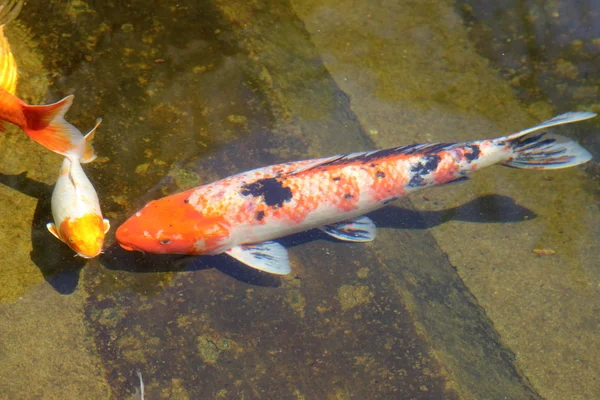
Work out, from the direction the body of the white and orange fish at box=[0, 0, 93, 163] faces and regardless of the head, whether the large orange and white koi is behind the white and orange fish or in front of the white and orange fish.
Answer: behind
